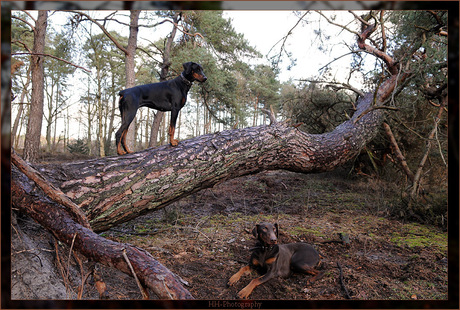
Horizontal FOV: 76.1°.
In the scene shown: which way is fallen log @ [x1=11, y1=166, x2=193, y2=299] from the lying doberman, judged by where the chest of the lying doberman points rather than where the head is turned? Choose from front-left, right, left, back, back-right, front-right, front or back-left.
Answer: front

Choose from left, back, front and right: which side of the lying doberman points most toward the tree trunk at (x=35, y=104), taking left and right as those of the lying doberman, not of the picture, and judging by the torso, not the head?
right

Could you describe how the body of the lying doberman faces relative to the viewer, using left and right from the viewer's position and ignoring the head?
facing the viewer and to the left of the viewer

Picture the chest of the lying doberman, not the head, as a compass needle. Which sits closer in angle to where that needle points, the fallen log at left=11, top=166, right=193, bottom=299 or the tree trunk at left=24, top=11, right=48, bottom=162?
the fallen log
